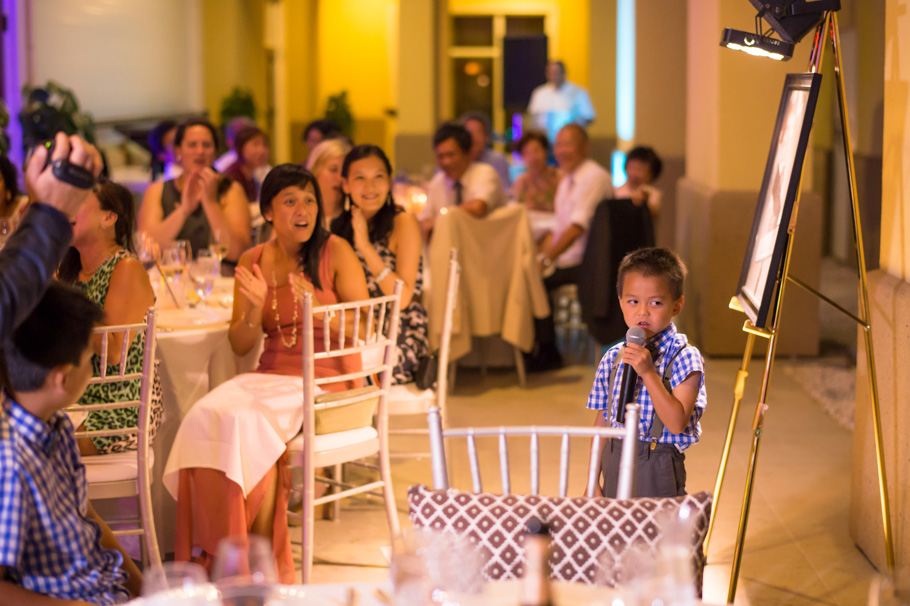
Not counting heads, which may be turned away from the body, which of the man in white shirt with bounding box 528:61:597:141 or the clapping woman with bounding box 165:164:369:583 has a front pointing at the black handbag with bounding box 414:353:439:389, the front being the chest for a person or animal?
the man in white shirt

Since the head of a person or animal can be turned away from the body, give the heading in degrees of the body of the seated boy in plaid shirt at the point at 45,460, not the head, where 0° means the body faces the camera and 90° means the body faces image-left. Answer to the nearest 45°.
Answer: approximately 270°

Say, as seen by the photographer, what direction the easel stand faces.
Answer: facing to the left of the viewer

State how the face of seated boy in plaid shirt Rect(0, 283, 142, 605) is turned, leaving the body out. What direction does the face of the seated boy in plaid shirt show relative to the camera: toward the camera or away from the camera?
away from the camera

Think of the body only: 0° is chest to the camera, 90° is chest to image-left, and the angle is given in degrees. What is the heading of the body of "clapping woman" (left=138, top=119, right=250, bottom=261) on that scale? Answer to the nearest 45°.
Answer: approximately 0°

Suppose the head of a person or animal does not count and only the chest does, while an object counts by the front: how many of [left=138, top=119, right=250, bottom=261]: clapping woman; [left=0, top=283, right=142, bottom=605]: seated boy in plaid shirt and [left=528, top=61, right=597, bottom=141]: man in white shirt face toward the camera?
2

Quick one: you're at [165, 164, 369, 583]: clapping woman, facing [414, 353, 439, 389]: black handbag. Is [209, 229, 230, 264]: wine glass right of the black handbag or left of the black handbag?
left

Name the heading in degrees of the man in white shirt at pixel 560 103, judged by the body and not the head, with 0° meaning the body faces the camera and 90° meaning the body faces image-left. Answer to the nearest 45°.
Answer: approximately 0°
